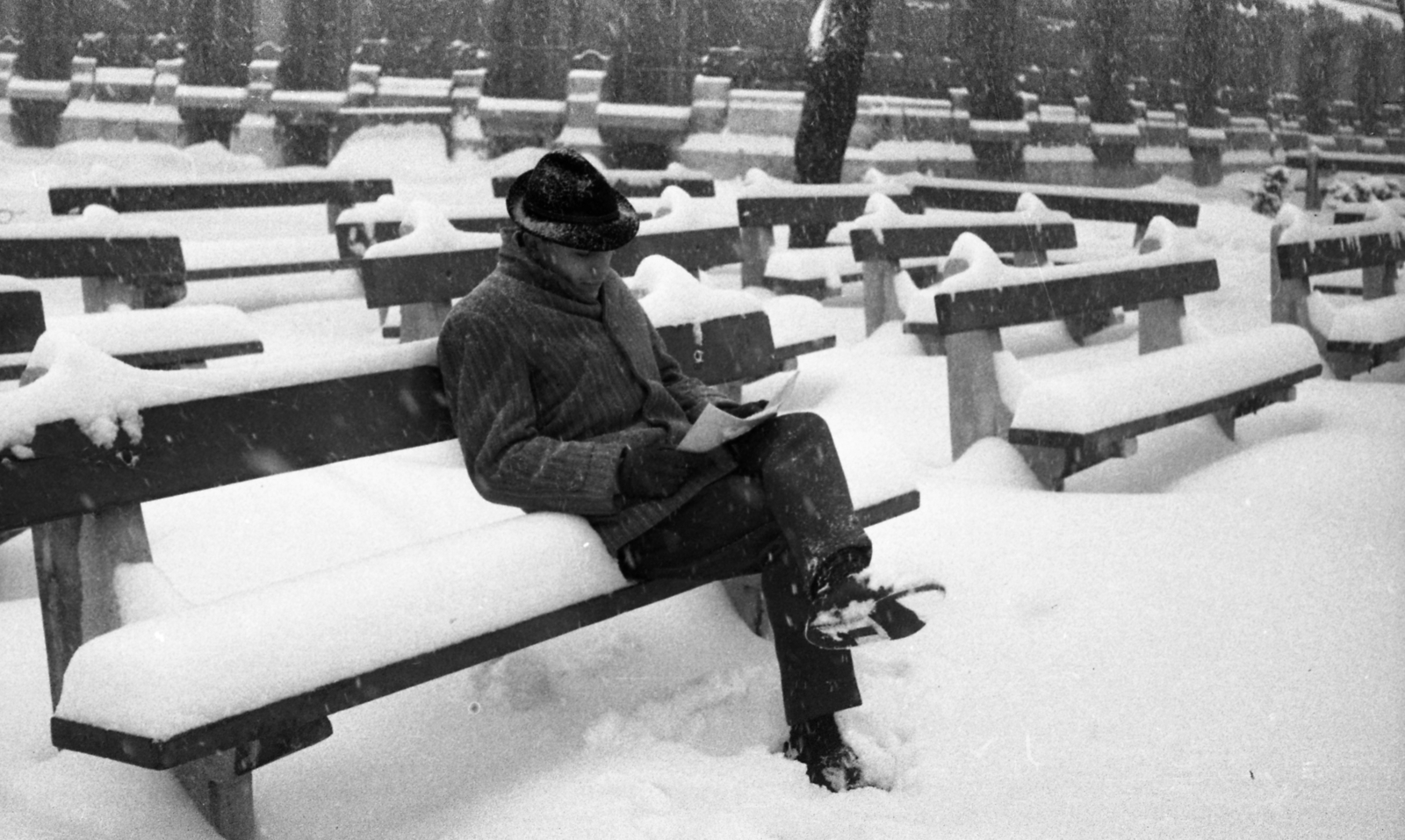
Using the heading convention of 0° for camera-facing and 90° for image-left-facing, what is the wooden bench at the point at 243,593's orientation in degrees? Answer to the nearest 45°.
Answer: approximately 315°

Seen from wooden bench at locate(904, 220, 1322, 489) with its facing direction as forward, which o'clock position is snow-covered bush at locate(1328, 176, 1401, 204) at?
The snow-covered bush is roughly at 8 o'clock from the wooden bench.

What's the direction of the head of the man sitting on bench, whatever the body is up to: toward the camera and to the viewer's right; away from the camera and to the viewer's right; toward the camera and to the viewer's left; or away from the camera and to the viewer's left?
toward the camera and to the viewer's right

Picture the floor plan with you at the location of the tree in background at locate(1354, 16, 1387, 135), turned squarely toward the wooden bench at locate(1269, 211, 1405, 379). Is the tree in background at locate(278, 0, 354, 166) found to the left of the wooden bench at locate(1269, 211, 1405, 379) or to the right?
right

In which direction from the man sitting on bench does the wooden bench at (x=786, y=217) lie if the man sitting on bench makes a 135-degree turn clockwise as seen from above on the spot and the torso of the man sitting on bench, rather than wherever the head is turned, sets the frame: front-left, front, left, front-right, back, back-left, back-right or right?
right

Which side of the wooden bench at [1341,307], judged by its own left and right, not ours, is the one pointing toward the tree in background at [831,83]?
back

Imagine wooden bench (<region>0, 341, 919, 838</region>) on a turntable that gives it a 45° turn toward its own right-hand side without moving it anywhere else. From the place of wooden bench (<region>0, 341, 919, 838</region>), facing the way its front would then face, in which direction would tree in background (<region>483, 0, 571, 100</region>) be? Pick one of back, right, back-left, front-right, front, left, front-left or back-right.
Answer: back

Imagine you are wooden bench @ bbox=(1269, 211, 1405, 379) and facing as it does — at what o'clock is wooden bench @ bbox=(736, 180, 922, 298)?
wooden bench @ bbox=(736, 180, 922, 298) is roughly at 5 o'clock from wooden bench @ bbox=(1269, 211, 1405, 379).

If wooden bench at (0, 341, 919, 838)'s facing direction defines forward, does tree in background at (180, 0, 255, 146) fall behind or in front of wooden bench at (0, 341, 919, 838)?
behind

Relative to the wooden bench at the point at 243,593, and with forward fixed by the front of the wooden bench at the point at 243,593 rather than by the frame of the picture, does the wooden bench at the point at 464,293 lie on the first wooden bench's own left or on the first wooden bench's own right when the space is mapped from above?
on the first wooden bench's own left

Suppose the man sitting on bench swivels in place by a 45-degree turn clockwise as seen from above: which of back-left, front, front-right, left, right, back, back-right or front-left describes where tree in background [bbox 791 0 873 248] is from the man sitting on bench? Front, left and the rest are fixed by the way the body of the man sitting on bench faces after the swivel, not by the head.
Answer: back
